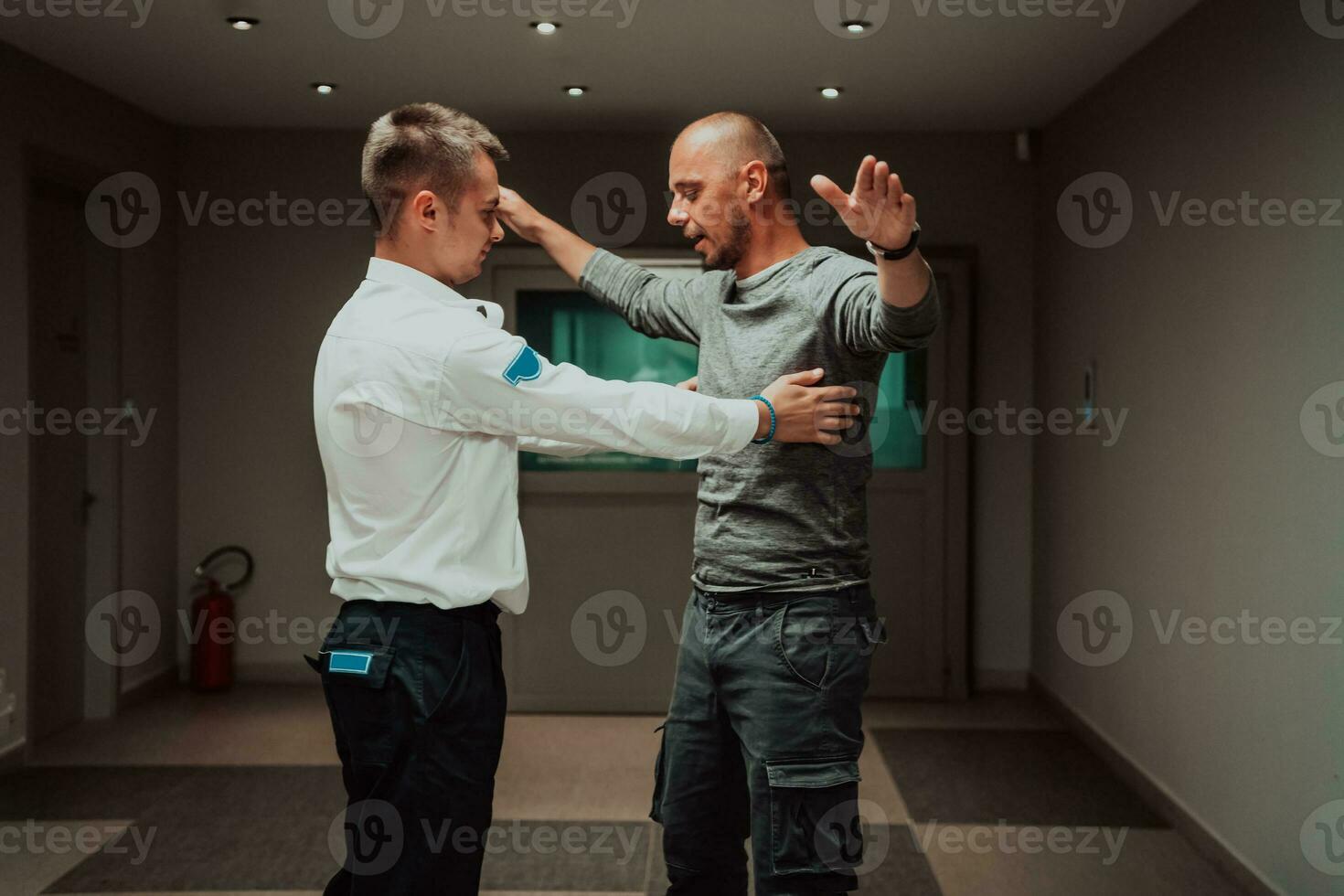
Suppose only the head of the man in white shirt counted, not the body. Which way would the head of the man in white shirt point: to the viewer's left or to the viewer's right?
to the viewer's right

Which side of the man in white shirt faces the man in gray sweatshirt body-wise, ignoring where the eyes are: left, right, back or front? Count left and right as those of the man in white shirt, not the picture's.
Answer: front

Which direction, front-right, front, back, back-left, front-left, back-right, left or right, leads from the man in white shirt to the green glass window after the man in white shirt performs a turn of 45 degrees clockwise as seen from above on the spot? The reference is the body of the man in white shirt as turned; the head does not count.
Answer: back-left

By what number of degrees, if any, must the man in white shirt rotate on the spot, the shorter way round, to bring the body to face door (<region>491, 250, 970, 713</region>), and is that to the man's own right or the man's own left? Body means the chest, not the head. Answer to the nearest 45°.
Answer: approximately 90° to the man's own left

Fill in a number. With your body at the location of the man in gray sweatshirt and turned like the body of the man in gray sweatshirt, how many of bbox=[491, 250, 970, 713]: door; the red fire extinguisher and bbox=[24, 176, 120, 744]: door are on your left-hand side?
0

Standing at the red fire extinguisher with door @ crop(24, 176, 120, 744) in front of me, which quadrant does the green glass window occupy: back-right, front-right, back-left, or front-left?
back-left

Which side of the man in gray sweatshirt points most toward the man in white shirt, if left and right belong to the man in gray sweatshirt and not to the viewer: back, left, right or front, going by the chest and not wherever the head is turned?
front

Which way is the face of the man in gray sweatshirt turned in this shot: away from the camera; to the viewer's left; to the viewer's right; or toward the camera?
to the viewer's left

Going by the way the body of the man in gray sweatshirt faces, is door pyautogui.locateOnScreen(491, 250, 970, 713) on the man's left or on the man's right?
on the man's right

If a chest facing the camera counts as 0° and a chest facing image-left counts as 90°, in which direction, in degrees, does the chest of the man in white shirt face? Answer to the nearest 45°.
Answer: approximately 270°

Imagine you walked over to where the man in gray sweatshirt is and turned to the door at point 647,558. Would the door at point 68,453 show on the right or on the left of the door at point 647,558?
left

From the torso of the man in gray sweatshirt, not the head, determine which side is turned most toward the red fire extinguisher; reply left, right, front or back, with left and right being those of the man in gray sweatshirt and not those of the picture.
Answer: right

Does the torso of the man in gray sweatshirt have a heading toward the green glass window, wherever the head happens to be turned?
no

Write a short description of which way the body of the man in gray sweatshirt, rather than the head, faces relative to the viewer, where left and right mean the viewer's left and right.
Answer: facing the viewer and to the left of the viewer

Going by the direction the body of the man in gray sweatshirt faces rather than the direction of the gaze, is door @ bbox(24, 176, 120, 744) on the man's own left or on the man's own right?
on the man's own right

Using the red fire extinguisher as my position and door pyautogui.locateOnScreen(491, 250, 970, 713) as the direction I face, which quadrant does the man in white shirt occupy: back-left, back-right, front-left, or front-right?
front-right

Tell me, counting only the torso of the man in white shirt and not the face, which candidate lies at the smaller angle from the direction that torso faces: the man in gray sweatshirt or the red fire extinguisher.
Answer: the man in gray sweatshirt

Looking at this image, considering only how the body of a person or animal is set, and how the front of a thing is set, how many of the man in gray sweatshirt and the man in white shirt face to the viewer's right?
1
